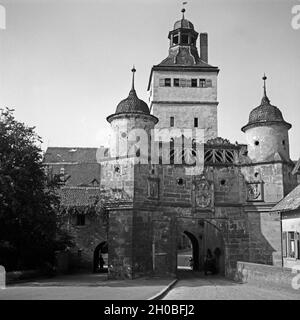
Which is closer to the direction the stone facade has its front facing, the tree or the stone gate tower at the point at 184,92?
the tree

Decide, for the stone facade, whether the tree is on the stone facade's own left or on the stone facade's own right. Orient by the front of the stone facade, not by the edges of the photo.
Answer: on the stone facade's own right

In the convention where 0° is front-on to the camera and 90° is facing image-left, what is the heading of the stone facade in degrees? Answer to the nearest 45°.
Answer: approximately 0°

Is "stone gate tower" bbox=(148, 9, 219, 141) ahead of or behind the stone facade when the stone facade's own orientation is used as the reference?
behind

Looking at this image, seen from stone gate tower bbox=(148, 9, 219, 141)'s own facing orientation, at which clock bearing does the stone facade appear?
The stone facade is roughly at 12 o'clock from the stone gate tower.

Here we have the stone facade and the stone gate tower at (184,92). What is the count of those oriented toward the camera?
2
